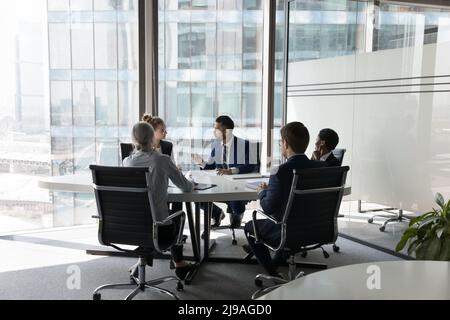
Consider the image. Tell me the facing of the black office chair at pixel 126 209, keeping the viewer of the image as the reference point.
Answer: facing away from the viewer and to the right of the viewer

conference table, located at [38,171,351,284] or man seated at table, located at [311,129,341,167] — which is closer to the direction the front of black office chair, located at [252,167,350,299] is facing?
the conference table

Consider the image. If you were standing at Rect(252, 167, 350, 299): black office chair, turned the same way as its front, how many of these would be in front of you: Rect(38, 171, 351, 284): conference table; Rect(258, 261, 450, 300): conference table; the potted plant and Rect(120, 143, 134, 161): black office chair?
2

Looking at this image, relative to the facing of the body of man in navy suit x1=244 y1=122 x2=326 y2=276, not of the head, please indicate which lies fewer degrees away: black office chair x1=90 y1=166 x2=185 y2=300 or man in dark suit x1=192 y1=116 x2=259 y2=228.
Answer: the man in dark suit

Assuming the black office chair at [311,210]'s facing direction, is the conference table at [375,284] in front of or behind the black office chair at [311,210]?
behind

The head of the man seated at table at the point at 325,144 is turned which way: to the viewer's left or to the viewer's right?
to the viewer's left

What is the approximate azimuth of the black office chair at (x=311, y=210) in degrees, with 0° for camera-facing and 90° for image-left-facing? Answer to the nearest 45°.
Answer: approximately 135°

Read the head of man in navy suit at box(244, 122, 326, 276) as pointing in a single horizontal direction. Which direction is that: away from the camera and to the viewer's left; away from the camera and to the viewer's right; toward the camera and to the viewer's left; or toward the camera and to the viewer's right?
away from the camera and to the viewer's left

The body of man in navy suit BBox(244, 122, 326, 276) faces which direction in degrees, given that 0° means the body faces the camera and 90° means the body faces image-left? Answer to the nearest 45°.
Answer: approximately 135°
